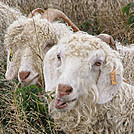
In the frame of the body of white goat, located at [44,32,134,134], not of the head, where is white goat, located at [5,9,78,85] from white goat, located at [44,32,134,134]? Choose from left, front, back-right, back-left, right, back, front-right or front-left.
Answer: right

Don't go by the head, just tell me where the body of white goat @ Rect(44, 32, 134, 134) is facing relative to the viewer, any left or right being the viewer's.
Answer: facing the viewer and to the left of the viewer

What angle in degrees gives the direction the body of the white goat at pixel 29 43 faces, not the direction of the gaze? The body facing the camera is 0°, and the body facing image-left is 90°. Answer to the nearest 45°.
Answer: approximately 45°

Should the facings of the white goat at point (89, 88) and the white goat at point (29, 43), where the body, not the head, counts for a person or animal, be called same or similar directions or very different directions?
same or similar directions

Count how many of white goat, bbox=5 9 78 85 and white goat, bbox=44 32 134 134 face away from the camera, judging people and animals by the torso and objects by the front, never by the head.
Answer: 0

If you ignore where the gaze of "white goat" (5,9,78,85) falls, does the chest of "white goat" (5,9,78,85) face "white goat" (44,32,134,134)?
no
